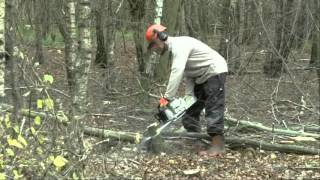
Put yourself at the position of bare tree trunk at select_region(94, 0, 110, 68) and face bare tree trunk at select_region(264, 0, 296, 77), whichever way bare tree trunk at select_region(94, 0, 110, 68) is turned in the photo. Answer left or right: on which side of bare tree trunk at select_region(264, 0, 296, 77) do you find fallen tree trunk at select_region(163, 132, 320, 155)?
right

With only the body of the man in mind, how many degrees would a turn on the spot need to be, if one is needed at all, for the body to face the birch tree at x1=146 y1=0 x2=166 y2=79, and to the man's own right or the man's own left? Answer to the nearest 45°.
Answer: approximately 90° to the man's own right

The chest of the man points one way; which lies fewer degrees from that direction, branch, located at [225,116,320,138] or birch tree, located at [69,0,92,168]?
the birch tree

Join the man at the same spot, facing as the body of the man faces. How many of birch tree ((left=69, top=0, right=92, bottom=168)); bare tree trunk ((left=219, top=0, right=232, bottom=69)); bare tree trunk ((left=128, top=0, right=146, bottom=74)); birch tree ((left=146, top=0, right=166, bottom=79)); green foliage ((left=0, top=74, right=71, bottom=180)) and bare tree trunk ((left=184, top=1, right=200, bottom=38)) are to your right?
4

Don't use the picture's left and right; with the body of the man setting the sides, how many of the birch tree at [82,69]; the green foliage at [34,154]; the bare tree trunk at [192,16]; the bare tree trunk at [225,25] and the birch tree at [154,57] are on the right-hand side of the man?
3

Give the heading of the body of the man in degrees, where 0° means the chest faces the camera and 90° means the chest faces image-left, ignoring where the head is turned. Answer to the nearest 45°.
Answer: approximately 90°

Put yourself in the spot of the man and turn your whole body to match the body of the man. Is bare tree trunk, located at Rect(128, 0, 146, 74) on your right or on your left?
on your right

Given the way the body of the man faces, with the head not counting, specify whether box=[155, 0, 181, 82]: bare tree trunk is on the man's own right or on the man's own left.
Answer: on the man's own right

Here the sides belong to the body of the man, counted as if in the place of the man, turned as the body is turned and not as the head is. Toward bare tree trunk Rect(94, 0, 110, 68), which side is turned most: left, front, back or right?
right

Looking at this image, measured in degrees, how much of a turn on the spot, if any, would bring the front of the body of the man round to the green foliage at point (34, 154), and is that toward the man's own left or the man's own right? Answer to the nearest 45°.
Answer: approximately 45° to the man's own left

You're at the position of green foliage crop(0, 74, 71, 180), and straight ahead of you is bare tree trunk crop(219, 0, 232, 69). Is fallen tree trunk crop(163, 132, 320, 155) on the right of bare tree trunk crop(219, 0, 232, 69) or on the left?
right

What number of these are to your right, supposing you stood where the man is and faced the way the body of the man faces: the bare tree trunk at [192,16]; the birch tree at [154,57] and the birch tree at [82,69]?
2

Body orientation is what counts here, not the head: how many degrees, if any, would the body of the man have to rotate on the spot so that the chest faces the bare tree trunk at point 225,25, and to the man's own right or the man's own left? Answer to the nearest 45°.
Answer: approximately 90° to the man's own right
